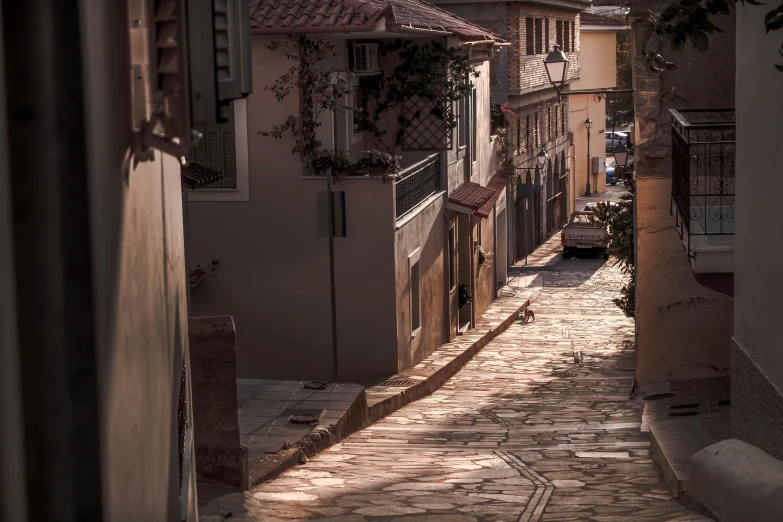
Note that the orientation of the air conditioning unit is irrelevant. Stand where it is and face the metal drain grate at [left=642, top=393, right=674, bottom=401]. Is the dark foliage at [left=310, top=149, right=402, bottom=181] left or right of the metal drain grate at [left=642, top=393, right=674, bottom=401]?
right

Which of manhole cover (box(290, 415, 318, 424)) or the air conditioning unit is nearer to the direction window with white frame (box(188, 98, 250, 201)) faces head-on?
the manhole cover

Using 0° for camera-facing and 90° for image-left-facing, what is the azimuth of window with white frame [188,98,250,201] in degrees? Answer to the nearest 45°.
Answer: approximately 0°

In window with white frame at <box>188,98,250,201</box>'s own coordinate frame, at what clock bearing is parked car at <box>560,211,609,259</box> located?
The parked car is roughly at 7 o'clock from the window with white frame.

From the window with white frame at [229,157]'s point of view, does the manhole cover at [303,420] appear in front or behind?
in front
